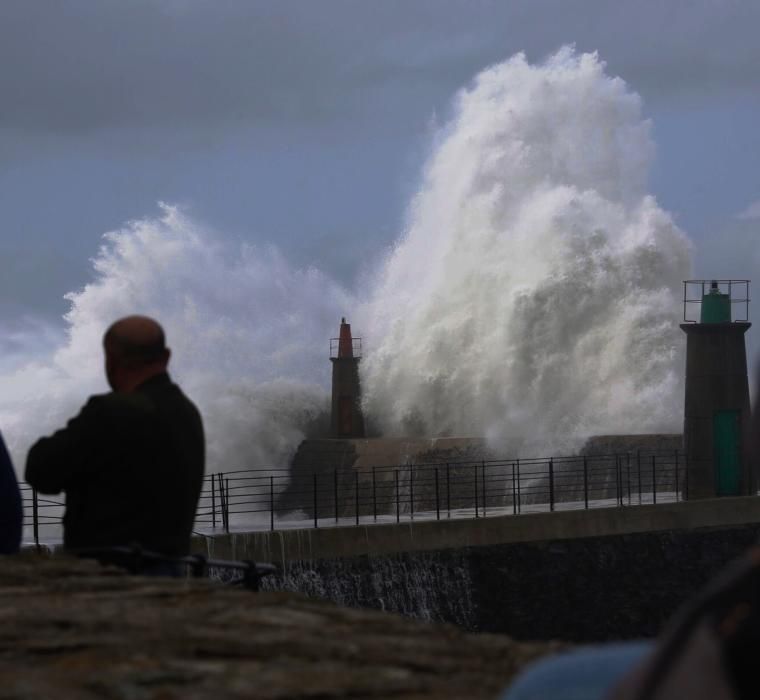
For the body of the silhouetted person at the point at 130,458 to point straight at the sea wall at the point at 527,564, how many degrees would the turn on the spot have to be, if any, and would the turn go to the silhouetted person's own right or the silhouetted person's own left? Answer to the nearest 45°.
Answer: approximately 45° to the silhouetted person's own right

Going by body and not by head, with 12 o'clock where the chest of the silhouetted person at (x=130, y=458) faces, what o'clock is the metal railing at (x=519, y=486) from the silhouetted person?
The metal railing is roughly at 2 o'clock from the silhouetted person.

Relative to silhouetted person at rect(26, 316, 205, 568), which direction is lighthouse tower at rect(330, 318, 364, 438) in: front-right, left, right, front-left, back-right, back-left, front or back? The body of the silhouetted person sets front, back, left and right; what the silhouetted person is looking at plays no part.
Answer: front-right

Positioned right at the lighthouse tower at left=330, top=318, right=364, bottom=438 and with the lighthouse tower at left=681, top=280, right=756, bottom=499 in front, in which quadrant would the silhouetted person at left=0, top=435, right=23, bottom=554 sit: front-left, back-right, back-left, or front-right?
front-right

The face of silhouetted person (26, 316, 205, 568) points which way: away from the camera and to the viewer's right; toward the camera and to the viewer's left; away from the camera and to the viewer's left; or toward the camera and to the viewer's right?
away from the camera and to the viewer's left

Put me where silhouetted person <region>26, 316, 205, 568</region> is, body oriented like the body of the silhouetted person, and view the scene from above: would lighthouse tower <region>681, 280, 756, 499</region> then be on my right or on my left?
on my right

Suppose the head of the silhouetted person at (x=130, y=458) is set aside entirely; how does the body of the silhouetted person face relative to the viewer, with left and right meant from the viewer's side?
facing away from the viewer and to the left of the viewer
